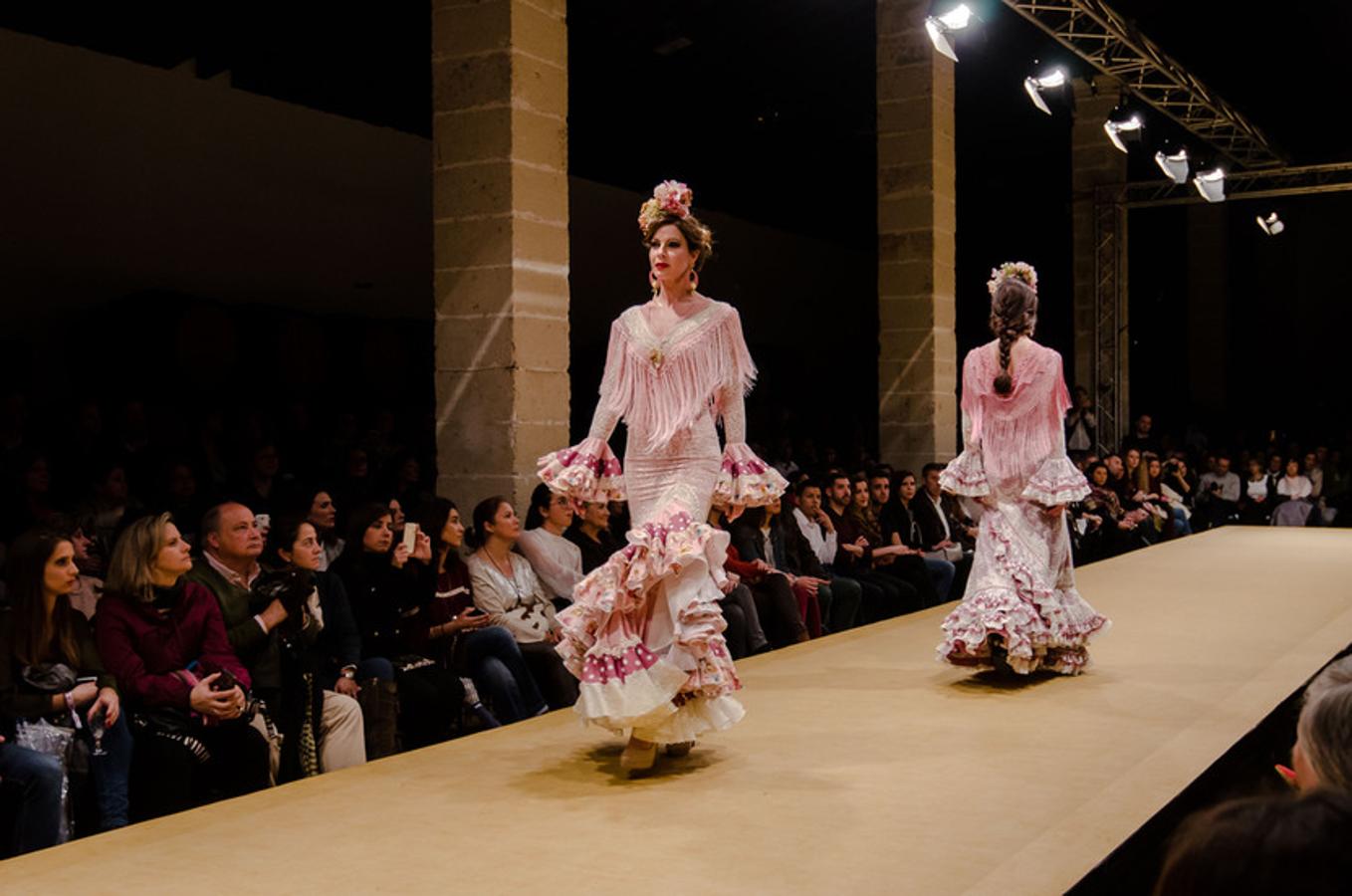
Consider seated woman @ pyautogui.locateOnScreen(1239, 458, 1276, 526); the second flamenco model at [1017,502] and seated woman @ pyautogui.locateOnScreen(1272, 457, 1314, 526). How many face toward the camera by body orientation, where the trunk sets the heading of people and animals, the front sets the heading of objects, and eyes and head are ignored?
2

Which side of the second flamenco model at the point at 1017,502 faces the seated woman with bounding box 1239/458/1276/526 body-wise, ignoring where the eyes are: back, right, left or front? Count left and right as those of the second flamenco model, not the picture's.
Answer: front

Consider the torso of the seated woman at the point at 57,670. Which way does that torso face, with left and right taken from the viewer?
facing the viewer and to the right of the viewer

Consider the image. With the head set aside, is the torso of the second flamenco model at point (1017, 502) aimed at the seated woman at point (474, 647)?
no

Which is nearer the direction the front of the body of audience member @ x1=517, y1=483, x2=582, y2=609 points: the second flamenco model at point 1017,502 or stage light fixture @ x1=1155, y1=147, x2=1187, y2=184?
the second flamenco model

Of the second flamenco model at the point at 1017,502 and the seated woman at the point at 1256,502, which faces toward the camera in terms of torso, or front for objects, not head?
the seated woman

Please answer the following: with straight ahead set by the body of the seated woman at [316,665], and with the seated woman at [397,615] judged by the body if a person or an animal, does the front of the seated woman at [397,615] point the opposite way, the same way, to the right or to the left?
the same way

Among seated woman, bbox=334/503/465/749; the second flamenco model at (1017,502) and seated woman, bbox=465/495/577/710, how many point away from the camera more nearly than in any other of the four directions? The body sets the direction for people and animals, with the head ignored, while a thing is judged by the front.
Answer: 1

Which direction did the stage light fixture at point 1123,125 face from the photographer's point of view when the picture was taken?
facing the viewer and to the left of the viewer

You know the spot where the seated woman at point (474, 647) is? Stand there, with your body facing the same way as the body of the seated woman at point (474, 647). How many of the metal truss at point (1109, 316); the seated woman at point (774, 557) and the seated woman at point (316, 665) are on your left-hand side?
2

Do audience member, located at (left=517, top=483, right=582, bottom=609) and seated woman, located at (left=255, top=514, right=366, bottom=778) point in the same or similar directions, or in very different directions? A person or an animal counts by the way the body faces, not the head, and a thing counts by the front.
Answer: same or similar directions

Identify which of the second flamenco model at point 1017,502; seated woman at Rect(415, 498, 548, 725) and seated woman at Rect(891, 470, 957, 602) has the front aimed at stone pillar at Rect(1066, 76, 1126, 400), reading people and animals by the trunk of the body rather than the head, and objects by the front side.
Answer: the second flamenco model

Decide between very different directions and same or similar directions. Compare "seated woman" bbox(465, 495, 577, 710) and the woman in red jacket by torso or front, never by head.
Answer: same or similar directions

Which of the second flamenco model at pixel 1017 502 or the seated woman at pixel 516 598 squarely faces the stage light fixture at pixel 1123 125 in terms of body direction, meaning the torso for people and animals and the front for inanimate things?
the second flamenco model

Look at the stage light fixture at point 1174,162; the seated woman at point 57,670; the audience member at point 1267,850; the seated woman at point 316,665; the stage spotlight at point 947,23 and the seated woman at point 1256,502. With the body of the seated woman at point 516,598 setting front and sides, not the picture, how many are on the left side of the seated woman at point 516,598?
3

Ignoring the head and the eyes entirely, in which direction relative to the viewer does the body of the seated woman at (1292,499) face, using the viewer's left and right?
facing the viewer

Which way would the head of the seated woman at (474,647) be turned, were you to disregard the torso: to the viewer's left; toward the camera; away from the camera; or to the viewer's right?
to the viewer's right

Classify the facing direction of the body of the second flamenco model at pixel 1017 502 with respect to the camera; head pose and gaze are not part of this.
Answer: away from the camera

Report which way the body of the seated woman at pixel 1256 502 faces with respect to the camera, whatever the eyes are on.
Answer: toward the camera

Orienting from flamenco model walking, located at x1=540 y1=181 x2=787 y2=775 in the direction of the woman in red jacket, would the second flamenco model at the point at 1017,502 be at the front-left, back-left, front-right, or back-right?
back-right
